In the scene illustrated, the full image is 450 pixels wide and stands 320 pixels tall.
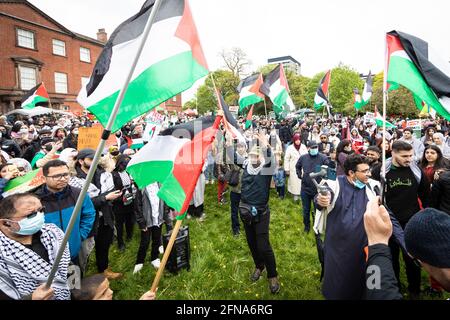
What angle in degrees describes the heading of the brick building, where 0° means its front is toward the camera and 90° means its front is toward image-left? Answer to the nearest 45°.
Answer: approximately 315°

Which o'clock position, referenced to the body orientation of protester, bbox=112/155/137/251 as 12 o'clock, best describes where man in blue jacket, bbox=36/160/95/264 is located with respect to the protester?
The man in blue jacket is roughly at 2 o'clock from the protester.

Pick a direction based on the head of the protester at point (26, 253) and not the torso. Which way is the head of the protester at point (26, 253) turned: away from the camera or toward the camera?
toward the camera

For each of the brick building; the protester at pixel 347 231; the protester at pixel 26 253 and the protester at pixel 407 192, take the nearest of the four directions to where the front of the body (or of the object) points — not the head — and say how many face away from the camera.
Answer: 0

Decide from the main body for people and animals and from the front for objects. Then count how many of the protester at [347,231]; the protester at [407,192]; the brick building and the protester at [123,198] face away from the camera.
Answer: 0

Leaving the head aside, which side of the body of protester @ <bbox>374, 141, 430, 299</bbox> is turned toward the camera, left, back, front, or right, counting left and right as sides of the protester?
front

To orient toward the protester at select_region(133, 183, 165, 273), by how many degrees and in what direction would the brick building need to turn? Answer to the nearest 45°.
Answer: approximately 45° to its right

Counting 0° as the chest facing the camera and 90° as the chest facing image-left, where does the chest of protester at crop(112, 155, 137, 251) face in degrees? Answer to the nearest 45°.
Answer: approximately 315°

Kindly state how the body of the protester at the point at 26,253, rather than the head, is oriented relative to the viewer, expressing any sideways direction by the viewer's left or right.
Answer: facing the viewer and to the right of the viewer

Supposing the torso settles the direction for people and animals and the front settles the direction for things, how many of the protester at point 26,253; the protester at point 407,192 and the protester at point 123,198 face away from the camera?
0
